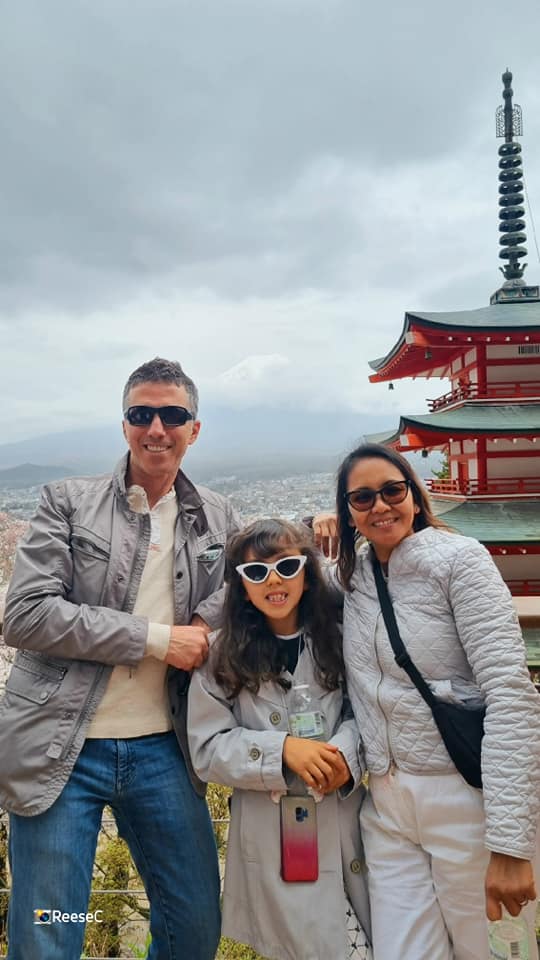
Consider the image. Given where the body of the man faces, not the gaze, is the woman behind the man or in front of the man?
in front

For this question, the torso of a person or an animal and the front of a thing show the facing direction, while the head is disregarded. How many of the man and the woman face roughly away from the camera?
0

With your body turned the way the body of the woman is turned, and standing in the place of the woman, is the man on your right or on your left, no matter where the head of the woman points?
on your right

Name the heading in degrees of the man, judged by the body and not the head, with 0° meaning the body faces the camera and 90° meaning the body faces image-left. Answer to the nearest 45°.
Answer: approximately 315°
